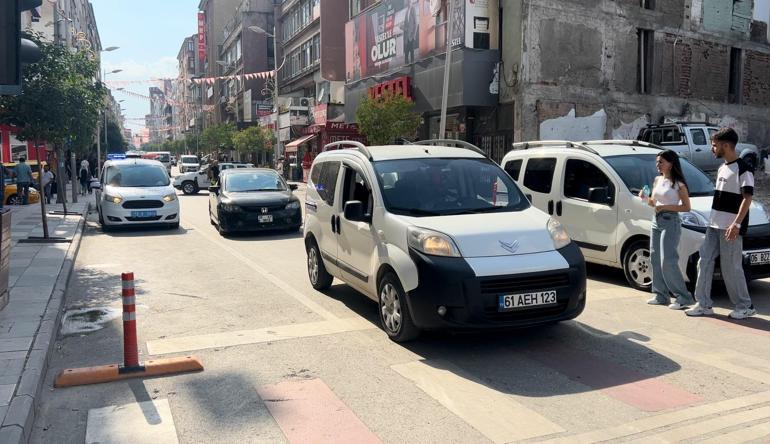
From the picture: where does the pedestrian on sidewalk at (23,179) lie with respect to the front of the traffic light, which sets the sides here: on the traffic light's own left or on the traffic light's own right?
on the traffic light's own left

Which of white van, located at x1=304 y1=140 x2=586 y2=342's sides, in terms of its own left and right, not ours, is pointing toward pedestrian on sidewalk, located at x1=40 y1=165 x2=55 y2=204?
back

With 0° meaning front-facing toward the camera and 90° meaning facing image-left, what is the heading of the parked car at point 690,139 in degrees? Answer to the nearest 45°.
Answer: approximately 315°

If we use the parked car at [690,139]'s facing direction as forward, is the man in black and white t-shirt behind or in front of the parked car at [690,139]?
in front

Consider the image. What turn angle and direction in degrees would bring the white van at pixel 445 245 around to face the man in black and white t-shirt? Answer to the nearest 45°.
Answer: approximately 45° to its left

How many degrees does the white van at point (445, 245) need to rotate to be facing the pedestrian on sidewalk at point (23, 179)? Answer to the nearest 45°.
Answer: approximately 180°

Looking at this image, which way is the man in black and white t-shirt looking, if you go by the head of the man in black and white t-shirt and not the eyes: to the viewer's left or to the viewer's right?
to the viewer's left

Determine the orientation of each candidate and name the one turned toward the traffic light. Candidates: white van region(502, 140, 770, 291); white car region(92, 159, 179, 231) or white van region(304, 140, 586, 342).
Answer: the white car

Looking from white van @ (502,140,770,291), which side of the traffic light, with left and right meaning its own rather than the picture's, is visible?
front

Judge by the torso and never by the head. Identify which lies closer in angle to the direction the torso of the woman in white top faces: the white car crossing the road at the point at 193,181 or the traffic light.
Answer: the traffic light

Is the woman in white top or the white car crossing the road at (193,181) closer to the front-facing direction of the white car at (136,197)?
the woman in white top

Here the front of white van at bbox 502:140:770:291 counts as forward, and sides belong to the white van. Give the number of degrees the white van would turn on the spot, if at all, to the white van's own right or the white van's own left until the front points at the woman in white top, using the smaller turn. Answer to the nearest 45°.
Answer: approximately 45° to the white van's own right

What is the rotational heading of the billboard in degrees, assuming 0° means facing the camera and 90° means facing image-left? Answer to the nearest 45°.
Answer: approximately 45°
